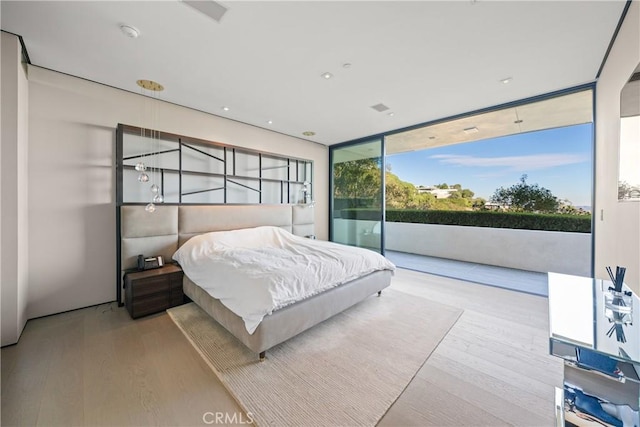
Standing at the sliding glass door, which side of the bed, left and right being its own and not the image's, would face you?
left

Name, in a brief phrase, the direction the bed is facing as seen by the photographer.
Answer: facing the viewer and to the right of the viewer

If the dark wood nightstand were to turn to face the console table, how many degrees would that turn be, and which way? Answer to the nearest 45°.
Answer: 0° — it already faces it

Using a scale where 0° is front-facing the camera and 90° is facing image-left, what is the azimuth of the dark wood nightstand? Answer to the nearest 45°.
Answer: approximately 315°

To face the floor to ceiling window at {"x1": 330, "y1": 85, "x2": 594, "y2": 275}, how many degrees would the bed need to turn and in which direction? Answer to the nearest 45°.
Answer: approximately 45° to its left

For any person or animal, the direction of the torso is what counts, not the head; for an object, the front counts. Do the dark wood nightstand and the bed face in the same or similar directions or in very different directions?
same or similar directions

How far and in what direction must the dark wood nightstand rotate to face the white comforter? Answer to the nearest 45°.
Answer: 0° — it already faces it

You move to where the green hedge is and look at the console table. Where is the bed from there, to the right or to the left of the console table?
right

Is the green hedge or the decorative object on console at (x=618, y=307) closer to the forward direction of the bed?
the decorative object on console
